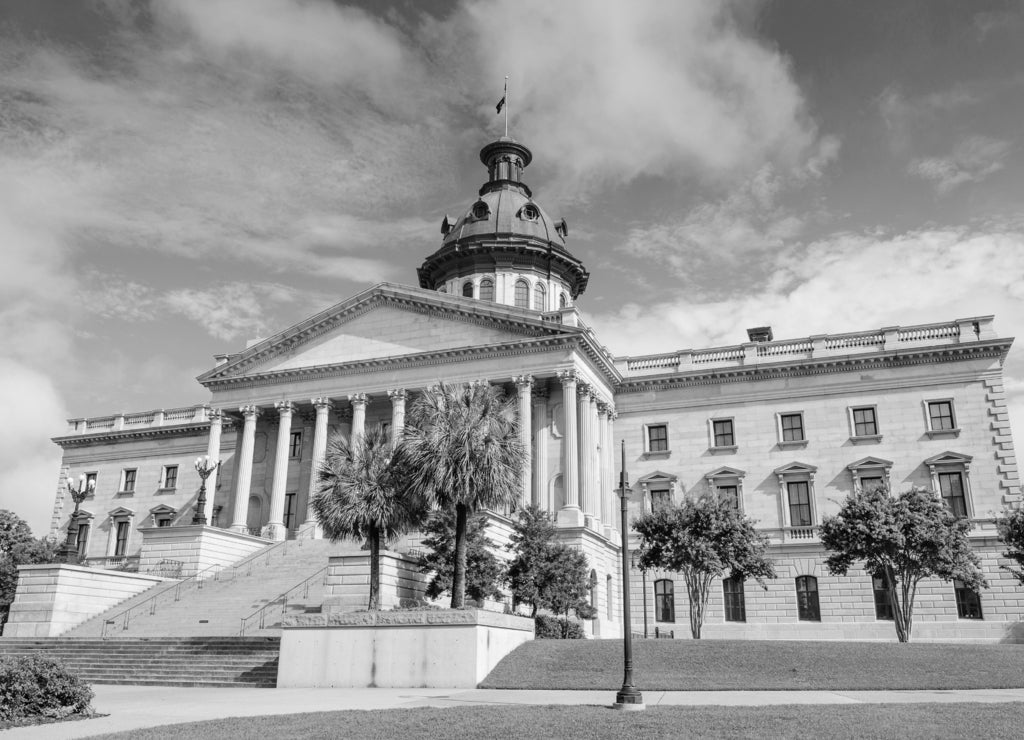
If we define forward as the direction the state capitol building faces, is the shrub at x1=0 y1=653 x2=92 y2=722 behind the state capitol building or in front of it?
in front

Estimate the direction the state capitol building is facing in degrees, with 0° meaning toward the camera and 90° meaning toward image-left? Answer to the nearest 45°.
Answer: approximately 45°

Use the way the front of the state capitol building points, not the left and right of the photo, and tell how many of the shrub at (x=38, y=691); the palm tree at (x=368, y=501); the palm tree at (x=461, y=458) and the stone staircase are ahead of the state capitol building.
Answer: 4

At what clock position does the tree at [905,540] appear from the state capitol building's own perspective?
The tree is roughly at 10 o'clock from the state capitol building.

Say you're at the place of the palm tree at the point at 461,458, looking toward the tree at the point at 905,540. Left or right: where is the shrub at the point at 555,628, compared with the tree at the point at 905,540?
left

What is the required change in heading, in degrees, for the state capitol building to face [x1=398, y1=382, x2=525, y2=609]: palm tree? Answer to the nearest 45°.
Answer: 0° — it already faces it

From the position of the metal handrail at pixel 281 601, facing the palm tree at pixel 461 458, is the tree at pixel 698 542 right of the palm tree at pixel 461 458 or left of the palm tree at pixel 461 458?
left

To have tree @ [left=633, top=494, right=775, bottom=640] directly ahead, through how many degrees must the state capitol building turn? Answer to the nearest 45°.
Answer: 0° — it already faces it

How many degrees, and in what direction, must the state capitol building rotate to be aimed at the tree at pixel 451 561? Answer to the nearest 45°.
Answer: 0° — it already faces it

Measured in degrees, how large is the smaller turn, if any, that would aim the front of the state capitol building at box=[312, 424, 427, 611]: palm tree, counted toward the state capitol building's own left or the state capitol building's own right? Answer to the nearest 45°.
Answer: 0° — it already faces it
